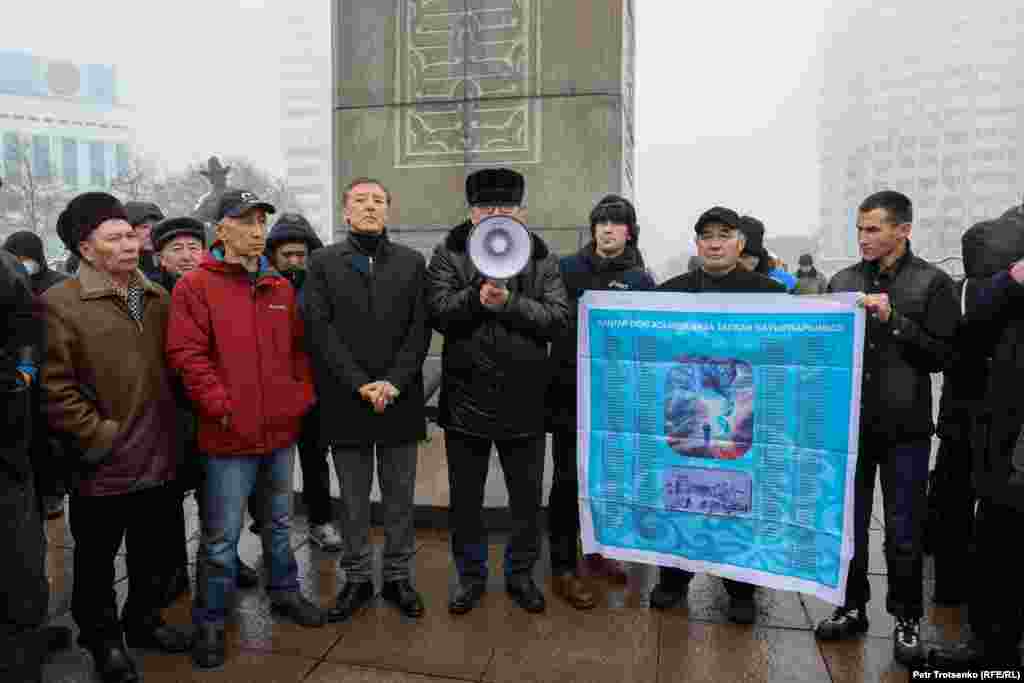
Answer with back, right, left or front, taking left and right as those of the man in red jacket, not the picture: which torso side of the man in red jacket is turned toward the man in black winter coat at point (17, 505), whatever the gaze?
right

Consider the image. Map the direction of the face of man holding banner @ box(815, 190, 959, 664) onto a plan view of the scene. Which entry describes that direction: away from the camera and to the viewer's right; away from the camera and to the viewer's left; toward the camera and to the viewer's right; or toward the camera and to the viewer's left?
toward the camera and to the viewer's left

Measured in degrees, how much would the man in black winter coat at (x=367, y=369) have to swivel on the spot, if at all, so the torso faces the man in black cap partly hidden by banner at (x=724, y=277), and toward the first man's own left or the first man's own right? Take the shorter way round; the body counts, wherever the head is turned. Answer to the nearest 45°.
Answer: approximately 90° to the first man's own left

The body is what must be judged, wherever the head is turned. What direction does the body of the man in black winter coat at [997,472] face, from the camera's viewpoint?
to the viewer's left

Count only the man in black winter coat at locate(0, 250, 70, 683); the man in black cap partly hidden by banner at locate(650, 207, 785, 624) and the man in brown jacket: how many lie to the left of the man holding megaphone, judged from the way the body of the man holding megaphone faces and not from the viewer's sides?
1

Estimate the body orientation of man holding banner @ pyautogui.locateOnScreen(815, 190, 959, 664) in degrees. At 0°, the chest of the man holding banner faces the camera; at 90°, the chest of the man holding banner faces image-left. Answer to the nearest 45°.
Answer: approximately 45°

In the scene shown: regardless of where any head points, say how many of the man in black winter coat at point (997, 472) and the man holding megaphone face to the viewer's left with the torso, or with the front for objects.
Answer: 1

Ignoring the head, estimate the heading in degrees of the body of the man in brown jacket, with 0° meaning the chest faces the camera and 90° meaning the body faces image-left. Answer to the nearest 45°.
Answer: approximately 315°

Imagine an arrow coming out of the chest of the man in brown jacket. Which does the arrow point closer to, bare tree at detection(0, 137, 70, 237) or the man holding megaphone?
the man holding megaphone

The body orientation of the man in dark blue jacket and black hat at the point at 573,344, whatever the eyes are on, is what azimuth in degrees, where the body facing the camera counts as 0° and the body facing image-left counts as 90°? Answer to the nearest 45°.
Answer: approximately 0°

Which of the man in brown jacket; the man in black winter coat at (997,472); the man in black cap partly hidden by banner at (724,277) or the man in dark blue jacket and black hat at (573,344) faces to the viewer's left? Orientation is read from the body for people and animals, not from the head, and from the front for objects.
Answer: the man in black winter coat

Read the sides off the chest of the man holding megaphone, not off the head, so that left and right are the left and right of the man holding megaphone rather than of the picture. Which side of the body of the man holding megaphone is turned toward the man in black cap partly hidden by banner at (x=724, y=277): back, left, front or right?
left
